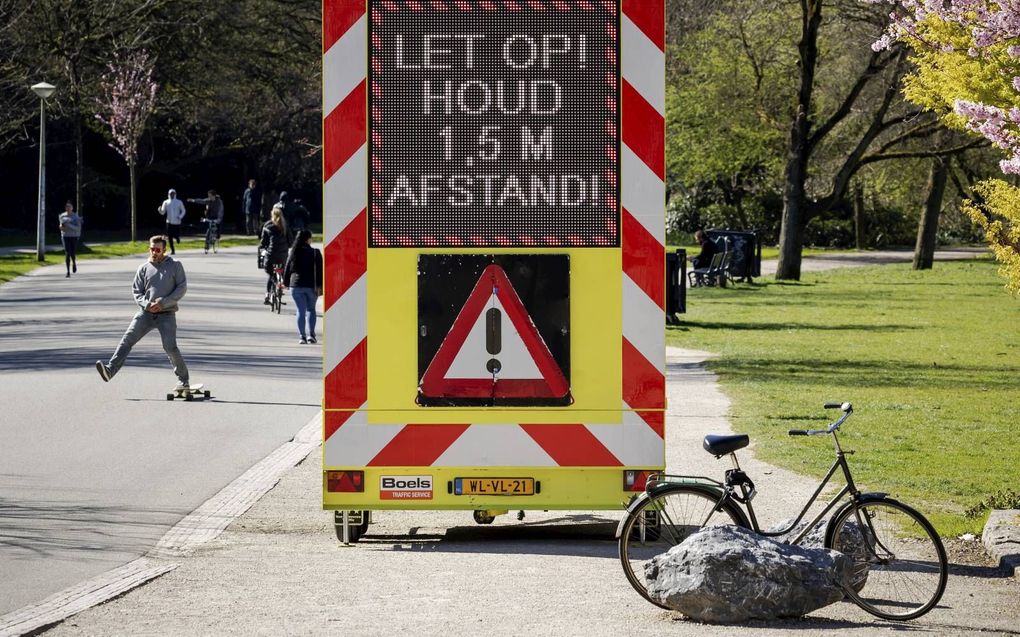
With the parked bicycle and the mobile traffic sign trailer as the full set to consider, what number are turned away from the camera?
1

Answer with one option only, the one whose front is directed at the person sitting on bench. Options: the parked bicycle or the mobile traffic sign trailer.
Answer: the mobile traffic sign trailer

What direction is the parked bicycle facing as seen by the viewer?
to the viewer's right

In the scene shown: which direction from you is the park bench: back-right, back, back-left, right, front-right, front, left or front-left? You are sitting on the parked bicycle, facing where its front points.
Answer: left

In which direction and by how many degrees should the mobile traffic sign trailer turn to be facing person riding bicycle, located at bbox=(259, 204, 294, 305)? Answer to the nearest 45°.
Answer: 0° — it already faces them

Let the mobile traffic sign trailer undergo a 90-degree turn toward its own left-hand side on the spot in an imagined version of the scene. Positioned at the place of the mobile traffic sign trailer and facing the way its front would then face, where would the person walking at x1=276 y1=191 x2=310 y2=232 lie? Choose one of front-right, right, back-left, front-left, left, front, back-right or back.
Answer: right

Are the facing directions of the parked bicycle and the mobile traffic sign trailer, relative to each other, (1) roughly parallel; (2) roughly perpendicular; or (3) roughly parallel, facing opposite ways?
roughly perpendicular

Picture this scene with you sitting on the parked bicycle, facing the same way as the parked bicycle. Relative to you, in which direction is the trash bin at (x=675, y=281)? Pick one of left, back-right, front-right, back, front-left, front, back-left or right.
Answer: left

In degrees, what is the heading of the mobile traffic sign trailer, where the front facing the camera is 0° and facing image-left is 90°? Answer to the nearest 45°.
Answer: approximately 180°

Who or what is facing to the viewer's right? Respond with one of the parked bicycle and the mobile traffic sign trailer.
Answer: the parked bicycle

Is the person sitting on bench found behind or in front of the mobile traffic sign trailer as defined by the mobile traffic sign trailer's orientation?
in front

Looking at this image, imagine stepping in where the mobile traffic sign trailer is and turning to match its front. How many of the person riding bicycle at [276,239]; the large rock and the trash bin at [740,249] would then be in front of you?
2

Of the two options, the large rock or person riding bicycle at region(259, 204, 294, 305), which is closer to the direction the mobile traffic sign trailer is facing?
the person riding bicycle

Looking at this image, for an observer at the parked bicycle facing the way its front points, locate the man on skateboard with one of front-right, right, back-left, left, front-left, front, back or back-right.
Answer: back-left

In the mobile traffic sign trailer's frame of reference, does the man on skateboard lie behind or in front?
in front

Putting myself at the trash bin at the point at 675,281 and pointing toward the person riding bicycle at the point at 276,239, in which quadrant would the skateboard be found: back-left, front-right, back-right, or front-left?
front-left

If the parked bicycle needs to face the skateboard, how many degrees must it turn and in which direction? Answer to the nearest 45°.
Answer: approximately 135° to its left

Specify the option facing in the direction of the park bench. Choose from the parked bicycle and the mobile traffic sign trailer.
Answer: the mobile traffic sign trailer
